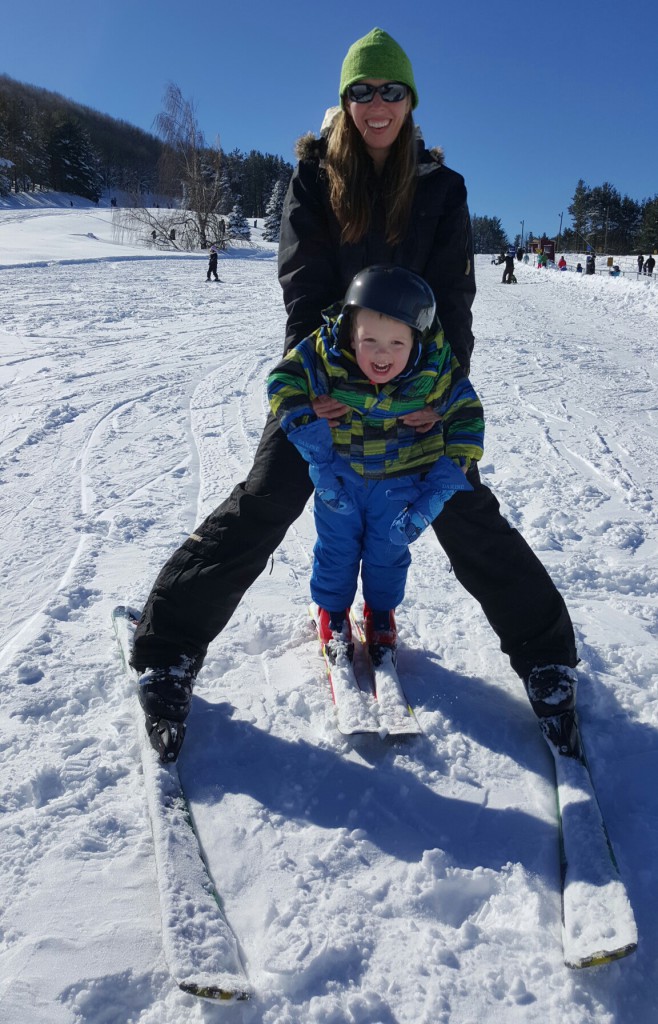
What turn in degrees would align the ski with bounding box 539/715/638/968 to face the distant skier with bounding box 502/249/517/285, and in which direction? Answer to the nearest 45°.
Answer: approximately 180°

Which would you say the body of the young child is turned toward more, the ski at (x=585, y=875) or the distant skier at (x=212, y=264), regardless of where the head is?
the ski

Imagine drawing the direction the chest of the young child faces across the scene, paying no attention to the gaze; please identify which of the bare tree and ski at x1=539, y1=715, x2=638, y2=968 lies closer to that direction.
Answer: the ski

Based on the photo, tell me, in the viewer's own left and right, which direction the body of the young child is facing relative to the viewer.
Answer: facing the viewer

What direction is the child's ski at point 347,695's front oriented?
toward the camera

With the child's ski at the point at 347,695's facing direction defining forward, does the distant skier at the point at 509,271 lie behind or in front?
behind
